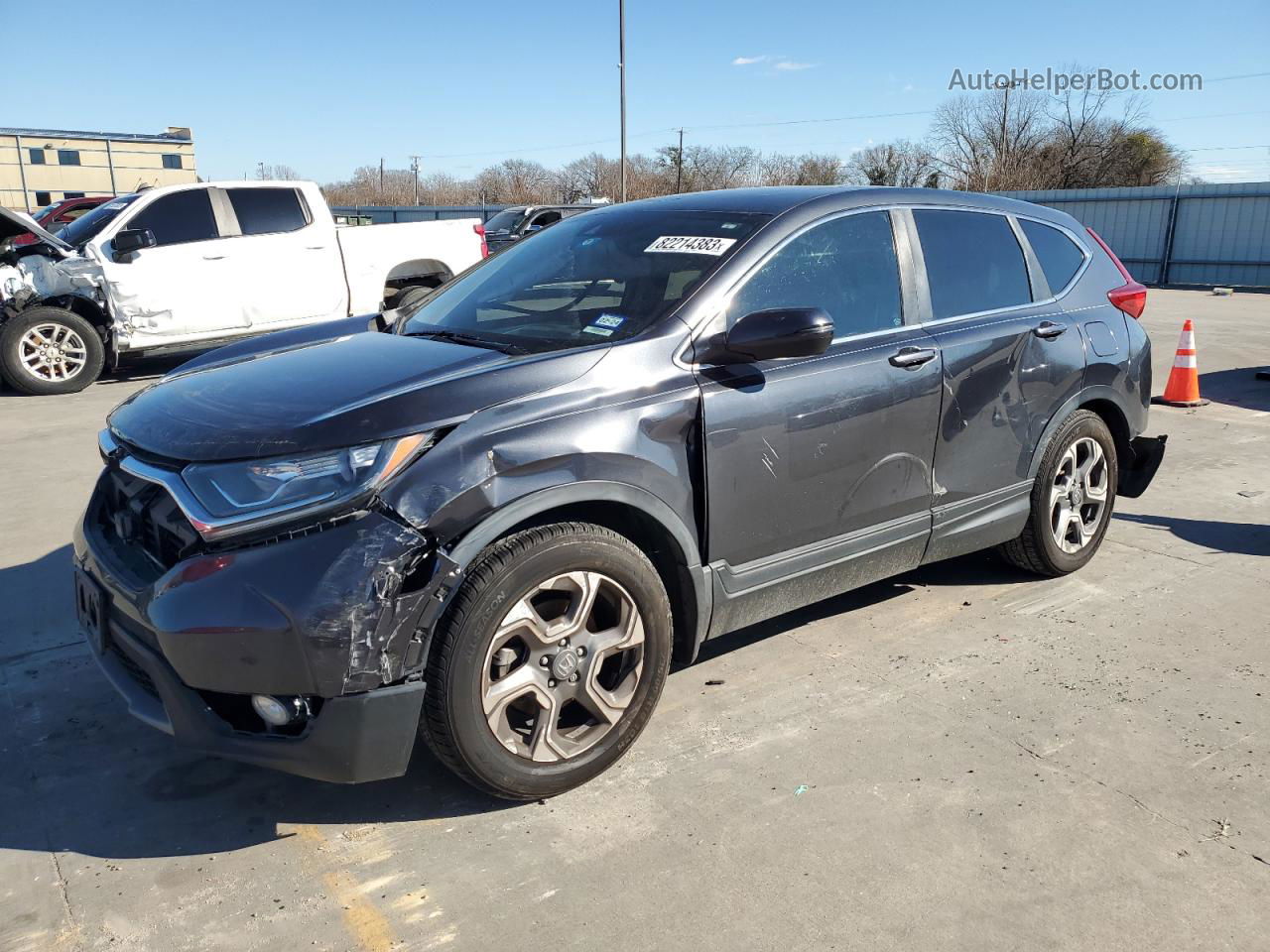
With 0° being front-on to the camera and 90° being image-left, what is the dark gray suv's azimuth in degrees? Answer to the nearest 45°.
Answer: approximately 45°

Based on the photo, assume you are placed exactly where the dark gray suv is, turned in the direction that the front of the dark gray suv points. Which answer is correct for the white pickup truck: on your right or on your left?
on your right

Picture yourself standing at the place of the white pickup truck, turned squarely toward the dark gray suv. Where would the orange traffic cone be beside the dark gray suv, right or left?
left

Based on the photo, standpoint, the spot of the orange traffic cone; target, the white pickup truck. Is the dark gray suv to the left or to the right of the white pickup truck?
left

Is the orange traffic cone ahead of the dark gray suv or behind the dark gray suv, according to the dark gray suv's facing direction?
behind
